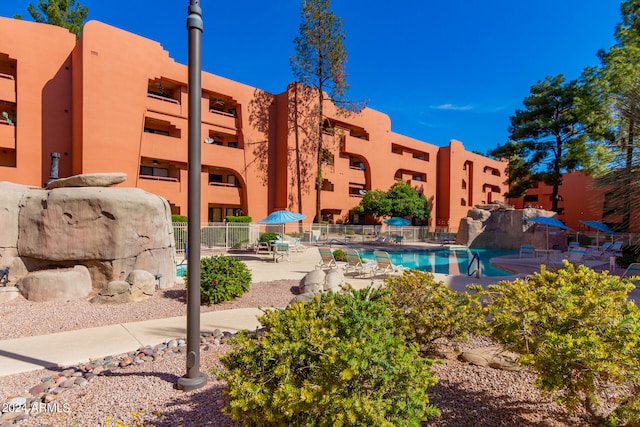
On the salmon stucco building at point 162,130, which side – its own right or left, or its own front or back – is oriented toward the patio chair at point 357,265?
front

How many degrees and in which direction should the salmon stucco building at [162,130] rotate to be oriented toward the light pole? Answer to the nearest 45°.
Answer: approximately 45° to its right

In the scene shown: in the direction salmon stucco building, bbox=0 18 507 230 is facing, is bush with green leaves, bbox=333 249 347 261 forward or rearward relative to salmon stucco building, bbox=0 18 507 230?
forward

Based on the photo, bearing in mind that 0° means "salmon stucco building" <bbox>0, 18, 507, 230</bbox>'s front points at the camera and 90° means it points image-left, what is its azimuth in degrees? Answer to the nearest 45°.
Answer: approximately 315°

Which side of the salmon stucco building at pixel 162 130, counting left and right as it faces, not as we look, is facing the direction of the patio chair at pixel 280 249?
front

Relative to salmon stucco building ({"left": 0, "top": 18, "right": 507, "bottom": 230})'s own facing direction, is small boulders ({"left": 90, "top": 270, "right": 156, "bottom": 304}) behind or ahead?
ahead

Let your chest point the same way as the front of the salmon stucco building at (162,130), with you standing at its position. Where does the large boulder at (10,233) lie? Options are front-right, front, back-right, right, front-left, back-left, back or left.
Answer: front-right

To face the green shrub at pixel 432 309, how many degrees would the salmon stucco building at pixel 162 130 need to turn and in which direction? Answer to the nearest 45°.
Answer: approximately 45° to its right

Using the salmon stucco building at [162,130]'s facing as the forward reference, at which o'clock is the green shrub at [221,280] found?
The green shrub is roughly at 1 o'clock from the salmon stucco building.

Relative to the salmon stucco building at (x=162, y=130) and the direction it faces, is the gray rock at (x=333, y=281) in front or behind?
in front

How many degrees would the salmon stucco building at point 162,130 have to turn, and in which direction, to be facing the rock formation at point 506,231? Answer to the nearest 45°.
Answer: approximately 45° to its left
